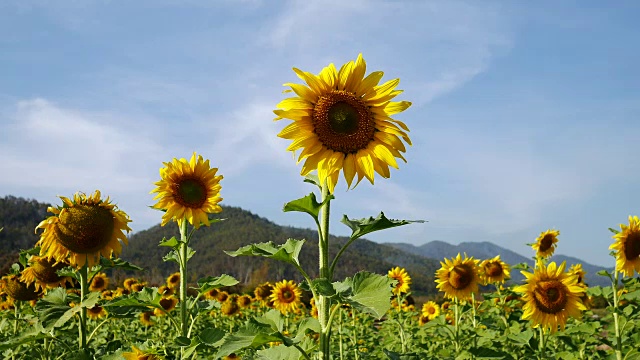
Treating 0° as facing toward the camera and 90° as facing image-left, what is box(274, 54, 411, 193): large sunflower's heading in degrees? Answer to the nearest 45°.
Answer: approximately 0°

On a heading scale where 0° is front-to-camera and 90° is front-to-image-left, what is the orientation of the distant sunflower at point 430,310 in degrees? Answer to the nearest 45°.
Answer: approximately 0°

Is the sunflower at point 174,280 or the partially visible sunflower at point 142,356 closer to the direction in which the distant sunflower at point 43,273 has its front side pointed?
the partially visible sunflower

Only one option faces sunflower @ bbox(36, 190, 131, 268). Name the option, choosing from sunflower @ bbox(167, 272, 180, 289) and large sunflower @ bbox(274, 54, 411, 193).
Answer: sunflower @ bbox(167, 272, 180, 289)

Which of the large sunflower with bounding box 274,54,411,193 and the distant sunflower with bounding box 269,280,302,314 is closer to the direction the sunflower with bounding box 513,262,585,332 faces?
the large sunflower

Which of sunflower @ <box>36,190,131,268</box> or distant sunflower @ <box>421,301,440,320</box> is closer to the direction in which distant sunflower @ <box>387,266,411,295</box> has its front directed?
the sunflower

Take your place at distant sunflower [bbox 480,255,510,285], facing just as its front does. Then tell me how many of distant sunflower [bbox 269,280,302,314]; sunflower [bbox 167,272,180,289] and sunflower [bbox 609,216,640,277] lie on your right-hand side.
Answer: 2

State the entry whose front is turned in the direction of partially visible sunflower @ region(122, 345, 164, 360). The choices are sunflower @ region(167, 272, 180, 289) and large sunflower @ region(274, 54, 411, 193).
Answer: the sunflower

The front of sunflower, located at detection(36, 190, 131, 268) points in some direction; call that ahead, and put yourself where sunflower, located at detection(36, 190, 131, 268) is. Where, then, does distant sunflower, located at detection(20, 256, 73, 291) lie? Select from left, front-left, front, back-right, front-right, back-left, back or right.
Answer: back

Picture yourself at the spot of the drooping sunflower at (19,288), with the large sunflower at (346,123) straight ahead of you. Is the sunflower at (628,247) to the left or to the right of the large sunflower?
left

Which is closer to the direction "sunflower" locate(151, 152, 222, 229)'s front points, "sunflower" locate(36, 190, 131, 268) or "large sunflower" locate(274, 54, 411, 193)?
the large sunflower

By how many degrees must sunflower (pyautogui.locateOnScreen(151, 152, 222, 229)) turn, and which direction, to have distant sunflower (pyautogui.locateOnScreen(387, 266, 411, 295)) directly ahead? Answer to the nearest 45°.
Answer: approximately 135° to its left
